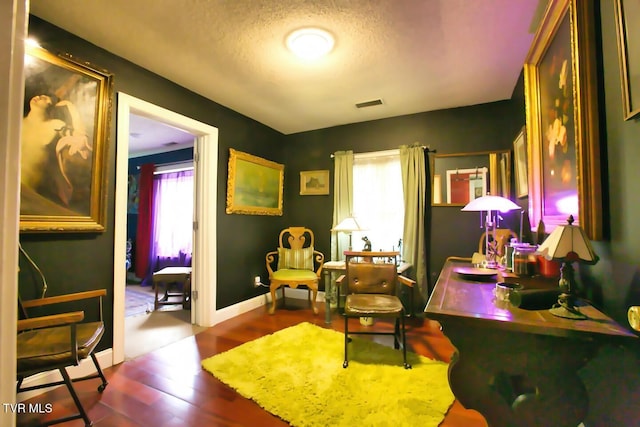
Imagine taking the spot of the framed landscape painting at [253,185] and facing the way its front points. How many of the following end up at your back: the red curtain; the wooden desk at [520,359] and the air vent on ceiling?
1

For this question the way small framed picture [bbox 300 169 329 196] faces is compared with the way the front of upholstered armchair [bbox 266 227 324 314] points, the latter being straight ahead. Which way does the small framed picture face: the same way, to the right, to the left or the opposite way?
the same way

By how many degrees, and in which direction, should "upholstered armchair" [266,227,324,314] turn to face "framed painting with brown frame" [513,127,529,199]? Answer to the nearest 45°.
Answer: approximately 45° to its left

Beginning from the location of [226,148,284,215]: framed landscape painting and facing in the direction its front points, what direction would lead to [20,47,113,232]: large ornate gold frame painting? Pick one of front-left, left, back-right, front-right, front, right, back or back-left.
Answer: right

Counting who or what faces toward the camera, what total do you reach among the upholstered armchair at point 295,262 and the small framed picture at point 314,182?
2

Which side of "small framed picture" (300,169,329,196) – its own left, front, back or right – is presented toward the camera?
front

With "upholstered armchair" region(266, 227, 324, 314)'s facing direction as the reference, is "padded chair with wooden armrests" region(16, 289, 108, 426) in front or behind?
in front

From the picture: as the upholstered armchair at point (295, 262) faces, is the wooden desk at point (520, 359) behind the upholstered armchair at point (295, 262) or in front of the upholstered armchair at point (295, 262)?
in front

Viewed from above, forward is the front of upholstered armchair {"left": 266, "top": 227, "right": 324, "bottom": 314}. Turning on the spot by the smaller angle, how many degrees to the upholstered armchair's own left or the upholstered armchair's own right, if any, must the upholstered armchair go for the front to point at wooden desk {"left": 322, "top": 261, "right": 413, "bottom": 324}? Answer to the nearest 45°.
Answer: approximately 45° to the upholstered armchair's own left

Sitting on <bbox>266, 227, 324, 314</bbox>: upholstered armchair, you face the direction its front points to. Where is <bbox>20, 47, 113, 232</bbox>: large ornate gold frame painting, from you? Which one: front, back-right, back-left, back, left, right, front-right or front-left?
front-right

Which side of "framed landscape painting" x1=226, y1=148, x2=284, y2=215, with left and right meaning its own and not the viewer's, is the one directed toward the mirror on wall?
front

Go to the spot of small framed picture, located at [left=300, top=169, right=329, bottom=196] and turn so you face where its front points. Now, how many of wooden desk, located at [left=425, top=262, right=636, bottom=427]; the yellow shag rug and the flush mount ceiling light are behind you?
0

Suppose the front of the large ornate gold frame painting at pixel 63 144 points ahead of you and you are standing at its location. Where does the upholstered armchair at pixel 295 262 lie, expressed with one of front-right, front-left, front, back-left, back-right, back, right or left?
front-left

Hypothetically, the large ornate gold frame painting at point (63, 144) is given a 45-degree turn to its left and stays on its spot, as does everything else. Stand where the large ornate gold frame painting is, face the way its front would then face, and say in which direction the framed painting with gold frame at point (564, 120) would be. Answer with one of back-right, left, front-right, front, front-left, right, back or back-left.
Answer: front-right

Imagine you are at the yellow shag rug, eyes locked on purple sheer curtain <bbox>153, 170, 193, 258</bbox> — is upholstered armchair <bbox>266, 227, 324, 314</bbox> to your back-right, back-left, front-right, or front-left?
front-right

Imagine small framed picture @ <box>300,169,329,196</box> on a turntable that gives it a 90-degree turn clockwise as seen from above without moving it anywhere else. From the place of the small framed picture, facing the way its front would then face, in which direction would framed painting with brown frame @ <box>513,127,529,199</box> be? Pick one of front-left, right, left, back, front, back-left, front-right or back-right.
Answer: back-left

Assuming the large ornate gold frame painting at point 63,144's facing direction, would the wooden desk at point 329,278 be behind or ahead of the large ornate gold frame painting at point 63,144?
ahead
